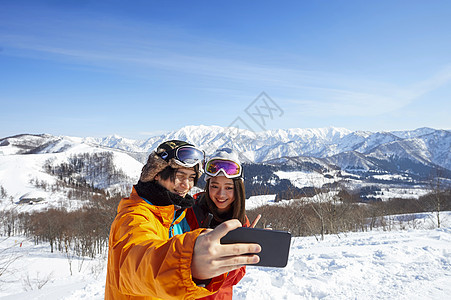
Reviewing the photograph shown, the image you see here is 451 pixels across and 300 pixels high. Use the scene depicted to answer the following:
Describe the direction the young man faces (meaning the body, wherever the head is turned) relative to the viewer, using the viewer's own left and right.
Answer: facing the viewer and to the right of the viewer

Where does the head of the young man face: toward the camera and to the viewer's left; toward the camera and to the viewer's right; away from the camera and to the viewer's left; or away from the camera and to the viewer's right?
toward the camera and to the viewer's right

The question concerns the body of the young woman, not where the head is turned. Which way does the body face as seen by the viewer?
toward the camera

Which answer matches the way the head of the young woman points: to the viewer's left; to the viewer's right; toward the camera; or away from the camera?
toward the camera
